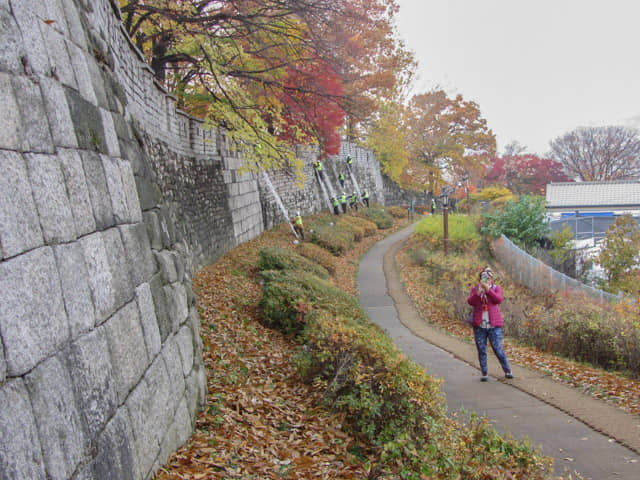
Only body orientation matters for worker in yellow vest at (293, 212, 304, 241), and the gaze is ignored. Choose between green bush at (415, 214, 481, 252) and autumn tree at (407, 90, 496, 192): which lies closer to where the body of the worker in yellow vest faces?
the autumn tree

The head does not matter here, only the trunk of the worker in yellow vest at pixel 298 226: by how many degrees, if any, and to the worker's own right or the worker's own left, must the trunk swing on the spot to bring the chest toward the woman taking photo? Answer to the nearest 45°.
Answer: approximately 135° to the worker's own left

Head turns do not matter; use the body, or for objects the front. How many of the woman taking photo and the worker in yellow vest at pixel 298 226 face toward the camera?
1

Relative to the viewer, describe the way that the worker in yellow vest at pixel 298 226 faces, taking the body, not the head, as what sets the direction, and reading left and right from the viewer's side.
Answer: facing away from the viewer and to the left of the viewer

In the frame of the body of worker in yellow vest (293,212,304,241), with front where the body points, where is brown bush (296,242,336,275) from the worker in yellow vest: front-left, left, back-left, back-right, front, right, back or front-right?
back-left

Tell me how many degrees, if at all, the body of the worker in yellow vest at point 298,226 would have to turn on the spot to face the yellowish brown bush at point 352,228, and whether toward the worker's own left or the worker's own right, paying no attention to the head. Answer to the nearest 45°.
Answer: approximately 90° to the worker's own right

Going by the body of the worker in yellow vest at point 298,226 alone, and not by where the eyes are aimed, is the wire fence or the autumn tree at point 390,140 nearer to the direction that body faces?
the autumn tree

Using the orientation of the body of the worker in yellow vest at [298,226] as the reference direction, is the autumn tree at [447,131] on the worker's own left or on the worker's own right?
on the worker's own right

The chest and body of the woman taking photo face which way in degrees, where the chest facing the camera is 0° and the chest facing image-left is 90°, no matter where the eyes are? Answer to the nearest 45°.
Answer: approximately 0°

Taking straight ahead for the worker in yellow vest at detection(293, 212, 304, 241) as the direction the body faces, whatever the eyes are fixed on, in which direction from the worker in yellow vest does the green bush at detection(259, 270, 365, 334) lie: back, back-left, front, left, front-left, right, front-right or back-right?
back-left
